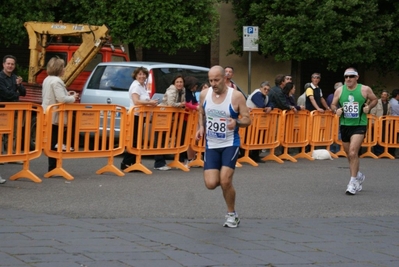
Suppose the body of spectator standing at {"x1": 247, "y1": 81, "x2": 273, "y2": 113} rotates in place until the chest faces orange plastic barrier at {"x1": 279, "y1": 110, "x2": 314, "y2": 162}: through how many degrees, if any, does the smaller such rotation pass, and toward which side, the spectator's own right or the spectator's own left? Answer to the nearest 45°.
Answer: approximately 90° to the spectator's own left

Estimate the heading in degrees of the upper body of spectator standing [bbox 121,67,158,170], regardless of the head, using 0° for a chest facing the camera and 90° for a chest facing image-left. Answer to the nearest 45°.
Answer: approximately 315°

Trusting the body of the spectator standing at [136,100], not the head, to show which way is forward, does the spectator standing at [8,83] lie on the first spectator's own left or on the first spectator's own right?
on the first spectator's own right

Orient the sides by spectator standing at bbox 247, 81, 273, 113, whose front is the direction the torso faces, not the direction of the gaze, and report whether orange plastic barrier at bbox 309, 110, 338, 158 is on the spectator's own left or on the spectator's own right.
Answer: on the spectator's own left

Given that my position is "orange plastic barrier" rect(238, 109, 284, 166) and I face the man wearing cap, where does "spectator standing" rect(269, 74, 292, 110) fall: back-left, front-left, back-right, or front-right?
back-left

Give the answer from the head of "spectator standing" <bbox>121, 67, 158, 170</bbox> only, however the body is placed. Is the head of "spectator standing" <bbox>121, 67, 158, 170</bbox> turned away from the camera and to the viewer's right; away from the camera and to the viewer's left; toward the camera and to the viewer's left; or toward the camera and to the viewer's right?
toward the camera and to the viewer's right

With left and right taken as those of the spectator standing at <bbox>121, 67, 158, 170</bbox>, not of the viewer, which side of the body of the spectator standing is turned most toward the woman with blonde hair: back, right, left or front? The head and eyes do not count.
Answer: right

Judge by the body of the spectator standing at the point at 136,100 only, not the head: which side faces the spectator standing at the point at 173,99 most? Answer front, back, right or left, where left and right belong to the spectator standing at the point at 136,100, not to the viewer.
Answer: left

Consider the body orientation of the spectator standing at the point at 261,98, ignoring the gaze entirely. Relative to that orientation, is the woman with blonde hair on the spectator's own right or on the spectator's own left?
on the spectator's own right

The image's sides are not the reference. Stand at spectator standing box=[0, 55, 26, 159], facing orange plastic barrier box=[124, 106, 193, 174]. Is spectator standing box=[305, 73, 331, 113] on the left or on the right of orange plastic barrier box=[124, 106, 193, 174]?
left
